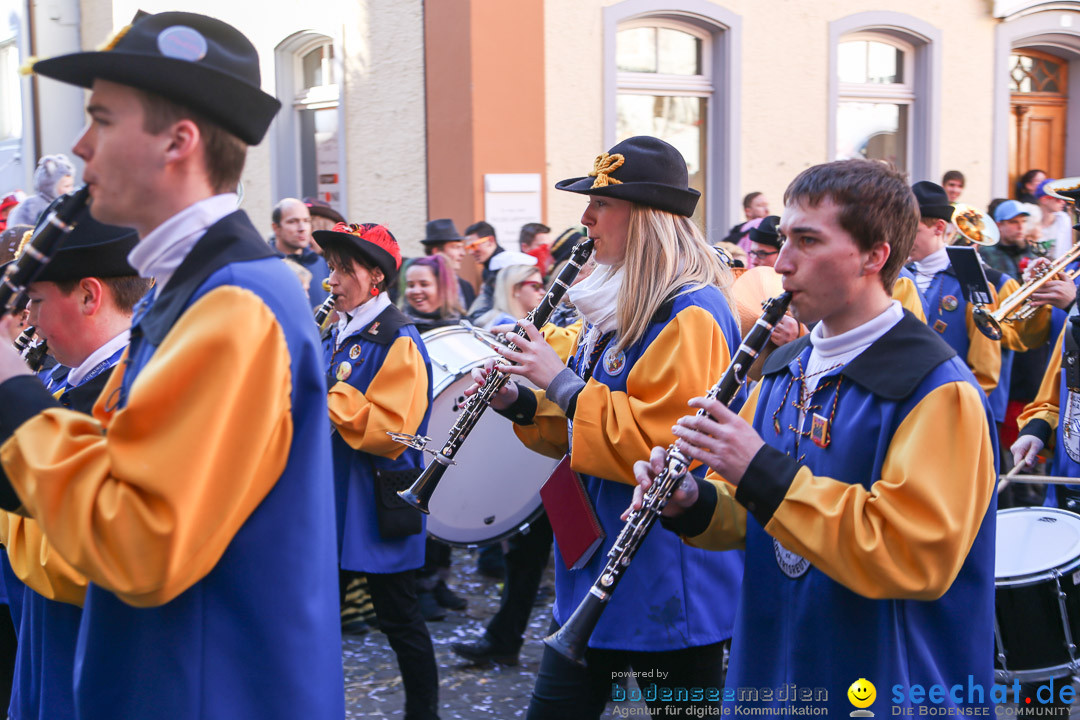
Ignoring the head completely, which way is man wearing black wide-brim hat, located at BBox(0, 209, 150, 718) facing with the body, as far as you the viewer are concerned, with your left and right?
facing to the left of the viewer

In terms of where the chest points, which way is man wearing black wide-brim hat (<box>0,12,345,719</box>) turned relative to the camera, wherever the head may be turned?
to the viewer's left

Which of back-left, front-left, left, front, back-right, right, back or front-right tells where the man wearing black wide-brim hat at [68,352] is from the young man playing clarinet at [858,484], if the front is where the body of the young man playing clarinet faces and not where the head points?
front-right

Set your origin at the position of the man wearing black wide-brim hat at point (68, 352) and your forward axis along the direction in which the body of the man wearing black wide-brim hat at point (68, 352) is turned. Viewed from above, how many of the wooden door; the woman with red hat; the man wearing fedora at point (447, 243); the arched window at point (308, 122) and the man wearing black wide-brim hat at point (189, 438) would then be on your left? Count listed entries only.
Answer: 1

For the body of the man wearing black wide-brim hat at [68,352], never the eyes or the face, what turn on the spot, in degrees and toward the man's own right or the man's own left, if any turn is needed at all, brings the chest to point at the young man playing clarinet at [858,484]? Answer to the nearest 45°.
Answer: approximately 135° to the man's own left

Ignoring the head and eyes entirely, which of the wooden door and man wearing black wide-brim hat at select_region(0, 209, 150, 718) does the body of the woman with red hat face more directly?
the man wearing black wide-brim hat

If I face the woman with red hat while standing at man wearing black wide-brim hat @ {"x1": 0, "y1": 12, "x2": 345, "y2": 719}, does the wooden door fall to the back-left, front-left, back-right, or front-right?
front-right

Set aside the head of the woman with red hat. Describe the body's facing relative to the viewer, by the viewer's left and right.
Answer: facing the viewer and to the left of the viewer

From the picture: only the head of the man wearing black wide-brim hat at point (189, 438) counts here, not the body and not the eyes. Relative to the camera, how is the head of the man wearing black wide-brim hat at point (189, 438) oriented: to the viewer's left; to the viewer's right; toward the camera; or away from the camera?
to the viewer's left

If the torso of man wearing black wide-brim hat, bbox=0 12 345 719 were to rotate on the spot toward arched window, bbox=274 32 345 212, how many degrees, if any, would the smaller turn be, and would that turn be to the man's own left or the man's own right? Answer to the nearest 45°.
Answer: approximately 90° to the man's own right

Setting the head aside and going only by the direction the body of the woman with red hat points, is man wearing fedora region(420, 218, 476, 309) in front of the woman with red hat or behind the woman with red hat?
behind

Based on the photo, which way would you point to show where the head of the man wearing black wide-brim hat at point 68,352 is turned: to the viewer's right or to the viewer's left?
to the viewer's left

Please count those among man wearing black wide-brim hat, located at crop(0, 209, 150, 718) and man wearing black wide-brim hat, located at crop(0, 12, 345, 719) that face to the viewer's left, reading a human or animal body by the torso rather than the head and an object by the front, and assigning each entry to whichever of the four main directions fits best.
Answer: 2

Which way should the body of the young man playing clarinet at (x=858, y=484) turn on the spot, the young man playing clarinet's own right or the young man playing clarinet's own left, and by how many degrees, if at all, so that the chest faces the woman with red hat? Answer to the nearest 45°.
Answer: approximately 90° to the young man playing clarinet's own right
